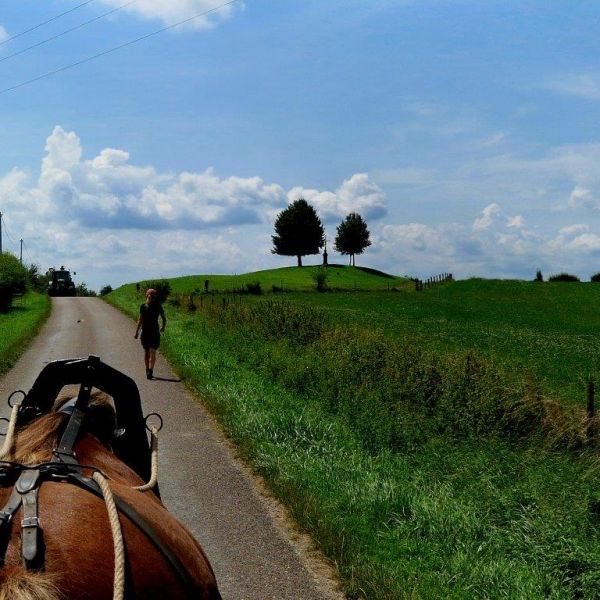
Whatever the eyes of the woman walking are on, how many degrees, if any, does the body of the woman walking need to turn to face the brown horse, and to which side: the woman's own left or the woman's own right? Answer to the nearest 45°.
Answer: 0° — they already face it

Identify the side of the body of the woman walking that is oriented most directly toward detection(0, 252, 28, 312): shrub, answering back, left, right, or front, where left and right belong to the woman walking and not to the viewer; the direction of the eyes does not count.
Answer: back

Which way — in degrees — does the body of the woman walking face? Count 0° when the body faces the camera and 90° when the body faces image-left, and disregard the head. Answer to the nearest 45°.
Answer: approximately 0°

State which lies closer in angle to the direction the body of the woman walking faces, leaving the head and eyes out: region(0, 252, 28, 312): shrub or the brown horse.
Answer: the brown horse
